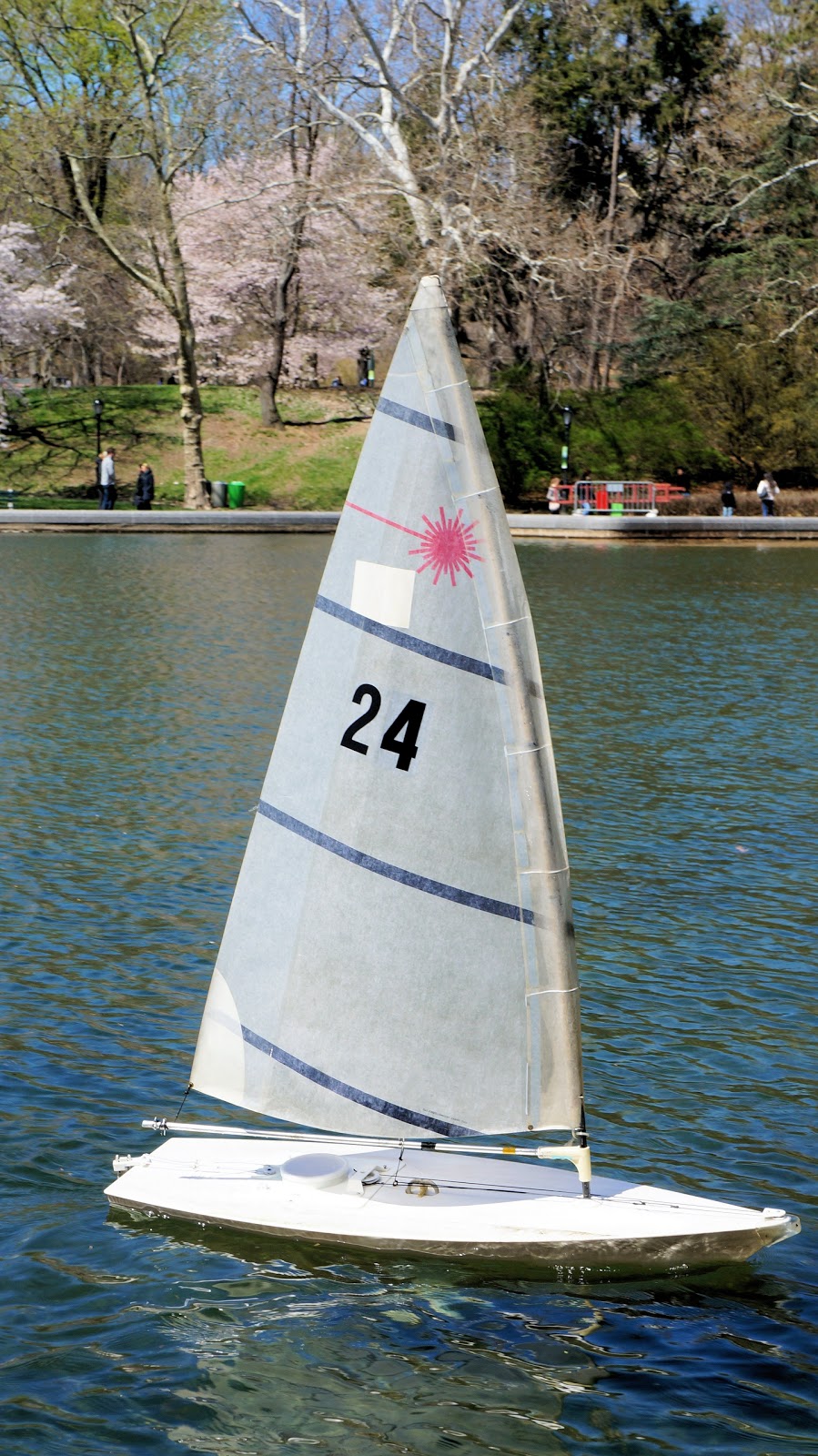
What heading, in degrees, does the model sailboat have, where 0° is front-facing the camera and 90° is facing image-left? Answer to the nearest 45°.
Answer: approximately 270°
